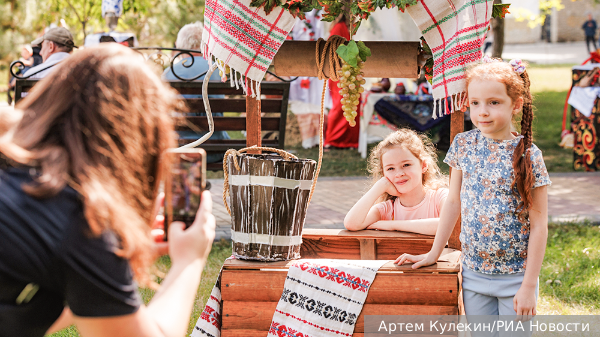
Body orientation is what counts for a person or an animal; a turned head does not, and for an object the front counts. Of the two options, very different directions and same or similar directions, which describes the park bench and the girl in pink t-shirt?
very different directions

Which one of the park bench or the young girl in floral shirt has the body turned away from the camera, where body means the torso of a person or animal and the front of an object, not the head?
the park bench

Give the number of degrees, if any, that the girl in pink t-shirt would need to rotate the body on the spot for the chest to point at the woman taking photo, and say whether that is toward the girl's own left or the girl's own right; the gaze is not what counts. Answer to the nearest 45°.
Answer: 0° — they already face them

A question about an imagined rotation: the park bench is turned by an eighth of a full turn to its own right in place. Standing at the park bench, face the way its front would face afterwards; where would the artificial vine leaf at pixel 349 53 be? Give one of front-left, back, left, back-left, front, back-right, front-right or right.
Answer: back-right

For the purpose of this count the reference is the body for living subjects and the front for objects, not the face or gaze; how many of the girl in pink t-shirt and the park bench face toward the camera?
1

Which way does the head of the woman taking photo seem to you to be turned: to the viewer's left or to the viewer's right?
to the viewer's right

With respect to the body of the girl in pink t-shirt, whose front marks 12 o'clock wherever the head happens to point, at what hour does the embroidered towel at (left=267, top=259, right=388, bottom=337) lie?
The embroidered towel is roughly at 1 o'clock from the girl in pink t-shirt.

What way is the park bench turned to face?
away from the camera

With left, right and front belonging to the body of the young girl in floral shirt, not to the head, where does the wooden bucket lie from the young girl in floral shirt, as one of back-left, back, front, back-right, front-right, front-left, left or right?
front-right

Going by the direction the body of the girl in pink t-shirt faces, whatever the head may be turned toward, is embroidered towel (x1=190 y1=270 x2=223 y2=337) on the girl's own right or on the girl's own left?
on the girl's own right
